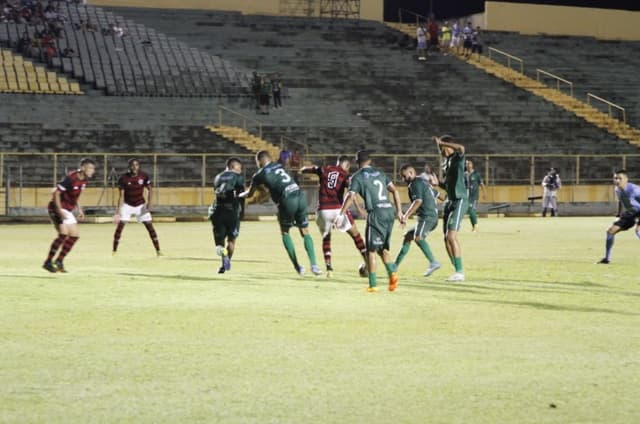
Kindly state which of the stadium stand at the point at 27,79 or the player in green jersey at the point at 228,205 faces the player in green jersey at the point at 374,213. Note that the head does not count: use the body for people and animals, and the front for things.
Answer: the stadium stand

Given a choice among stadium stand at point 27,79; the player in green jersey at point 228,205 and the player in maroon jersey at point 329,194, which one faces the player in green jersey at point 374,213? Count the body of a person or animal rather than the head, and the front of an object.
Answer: the stadium stand

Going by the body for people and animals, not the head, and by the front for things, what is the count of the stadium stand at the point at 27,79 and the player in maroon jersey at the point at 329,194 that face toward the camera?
1

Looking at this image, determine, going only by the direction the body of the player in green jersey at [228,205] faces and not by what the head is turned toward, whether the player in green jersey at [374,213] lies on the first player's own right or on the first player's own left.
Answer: on the first player's own right

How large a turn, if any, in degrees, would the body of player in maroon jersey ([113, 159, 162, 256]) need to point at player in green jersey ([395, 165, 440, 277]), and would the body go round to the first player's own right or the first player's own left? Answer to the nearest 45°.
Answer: approximately 45° to the first player's own left

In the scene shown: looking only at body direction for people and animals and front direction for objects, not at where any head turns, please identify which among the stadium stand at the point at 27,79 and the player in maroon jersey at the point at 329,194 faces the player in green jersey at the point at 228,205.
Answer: the stadium stand

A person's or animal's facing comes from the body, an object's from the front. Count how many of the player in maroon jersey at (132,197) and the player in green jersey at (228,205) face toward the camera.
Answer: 1

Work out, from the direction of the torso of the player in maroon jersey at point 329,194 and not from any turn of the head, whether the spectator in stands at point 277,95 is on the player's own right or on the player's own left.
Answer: on the player's own left

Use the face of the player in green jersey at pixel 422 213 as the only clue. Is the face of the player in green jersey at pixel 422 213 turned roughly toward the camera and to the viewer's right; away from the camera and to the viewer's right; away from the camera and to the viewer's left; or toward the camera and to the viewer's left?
toward the camera and to the viewer's left

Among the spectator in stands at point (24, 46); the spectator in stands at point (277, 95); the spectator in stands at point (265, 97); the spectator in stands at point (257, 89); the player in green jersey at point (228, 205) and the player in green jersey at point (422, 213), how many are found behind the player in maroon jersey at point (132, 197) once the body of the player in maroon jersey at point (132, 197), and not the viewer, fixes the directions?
4

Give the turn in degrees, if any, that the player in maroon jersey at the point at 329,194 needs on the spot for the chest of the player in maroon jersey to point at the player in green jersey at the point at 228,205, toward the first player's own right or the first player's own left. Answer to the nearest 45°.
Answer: approximately 135° to the first player's own left

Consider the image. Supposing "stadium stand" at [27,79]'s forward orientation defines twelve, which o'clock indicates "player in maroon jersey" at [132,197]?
The player in maroon jersey is roughly at 12 o'clock from the stadium stand.
